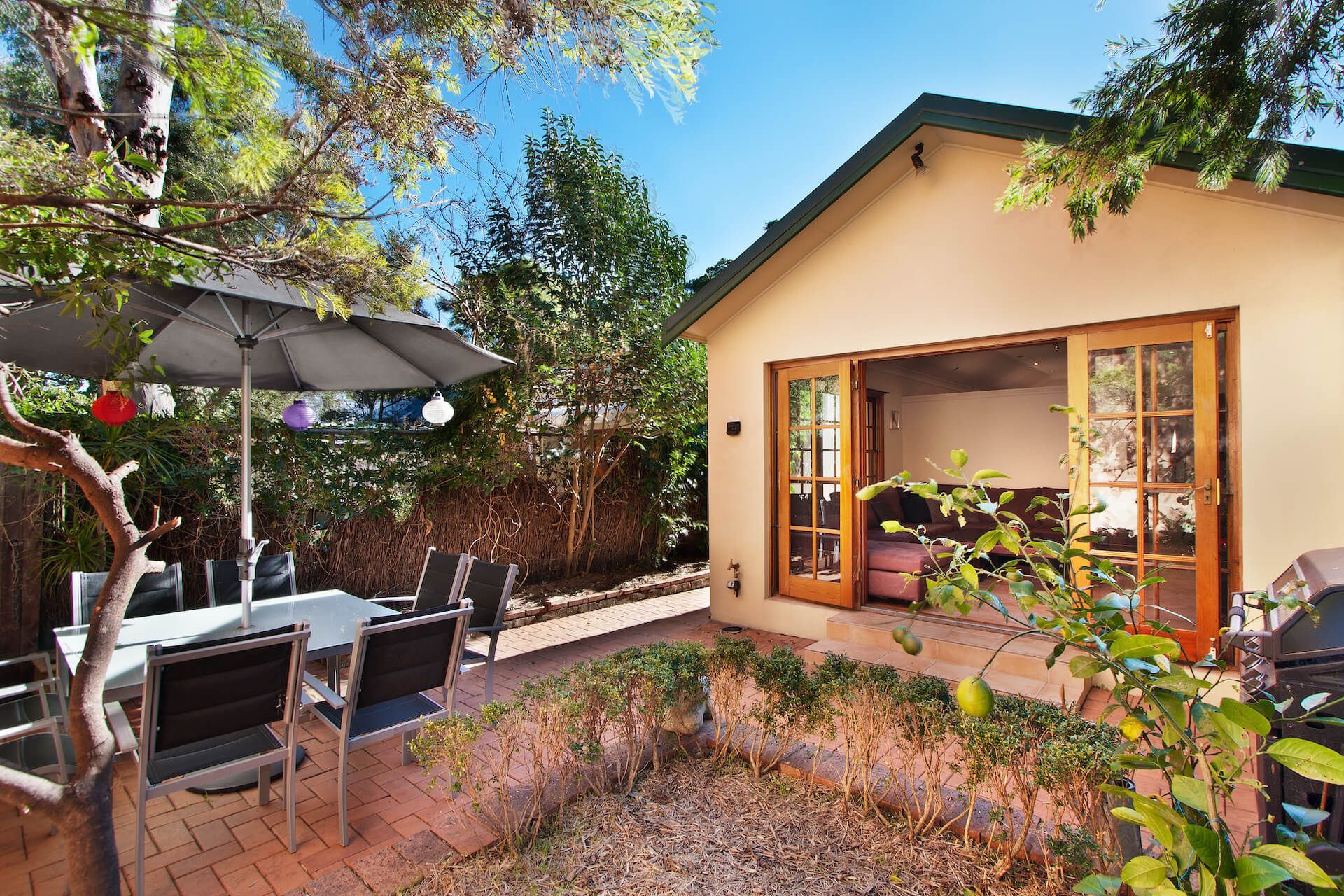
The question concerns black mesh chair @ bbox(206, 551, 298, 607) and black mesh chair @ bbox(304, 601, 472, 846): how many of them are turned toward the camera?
1

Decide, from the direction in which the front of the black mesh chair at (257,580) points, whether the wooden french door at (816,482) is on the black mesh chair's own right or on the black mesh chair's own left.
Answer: on the black mesh chair's own left

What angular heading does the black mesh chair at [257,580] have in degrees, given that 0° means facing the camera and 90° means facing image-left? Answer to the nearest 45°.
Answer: approximately 0°

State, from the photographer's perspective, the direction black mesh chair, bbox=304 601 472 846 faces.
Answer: facing away from the viewer and to the left of the viewer
